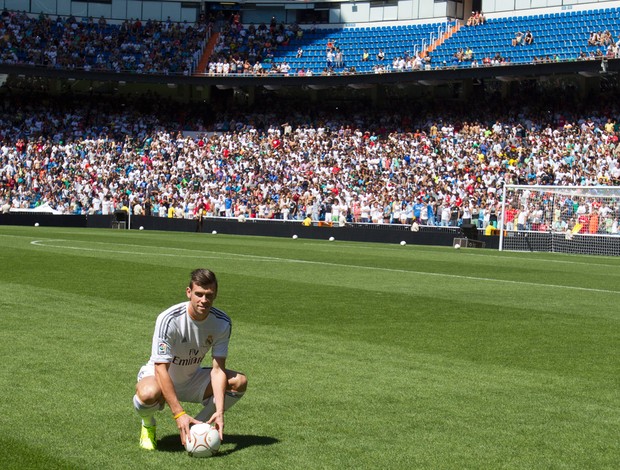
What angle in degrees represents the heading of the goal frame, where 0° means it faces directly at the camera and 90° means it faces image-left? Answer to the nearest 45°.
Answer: approximately 0°

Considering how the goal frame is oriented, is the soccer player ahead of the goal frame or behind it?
ahead

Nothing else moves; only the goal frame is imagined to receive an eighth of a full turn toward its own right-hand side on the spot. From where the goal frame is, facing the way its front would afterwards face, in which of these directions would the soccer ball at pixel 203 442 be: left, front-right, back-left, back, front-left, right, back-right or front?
front-left
